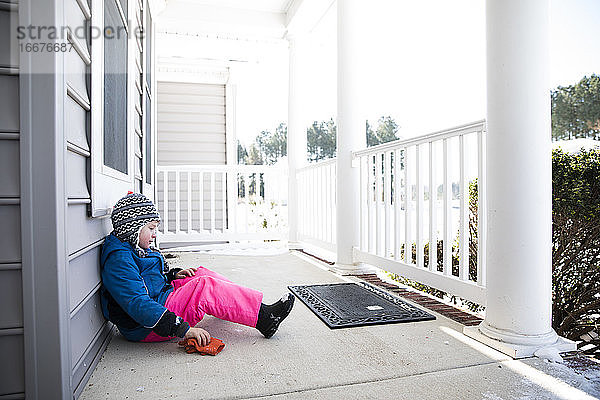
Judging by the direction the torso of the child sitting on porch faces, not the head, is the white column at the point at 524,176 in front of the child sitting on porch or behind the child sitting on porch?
in front

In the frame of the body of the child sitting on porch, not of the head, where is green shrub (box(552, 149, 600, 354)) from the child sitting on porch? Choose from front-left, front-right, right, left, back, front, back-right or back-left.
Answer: front

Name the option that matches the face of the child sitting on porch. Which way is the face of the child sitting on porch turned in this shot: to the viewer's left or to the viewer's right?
to the viewer's right

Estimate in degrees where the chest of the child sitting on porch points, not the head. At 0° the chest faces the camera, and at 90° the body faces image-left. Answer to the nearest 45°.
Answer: approximately 270°

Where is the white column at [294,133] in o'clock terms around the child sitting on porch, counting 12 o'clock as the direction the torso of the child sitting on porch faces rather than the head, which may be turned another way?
The white column is roughly at 10 o'clock from the child sitting on porch.

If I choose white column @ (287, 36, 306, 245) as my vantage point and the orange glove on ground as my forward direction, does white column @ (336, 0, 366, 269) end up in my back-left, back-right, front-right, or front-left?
front-left

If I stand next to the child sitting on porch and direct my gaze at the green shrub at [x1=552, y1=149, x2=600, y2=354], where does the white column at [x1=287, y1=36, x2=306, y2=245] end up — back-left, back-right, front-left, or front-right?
front-left

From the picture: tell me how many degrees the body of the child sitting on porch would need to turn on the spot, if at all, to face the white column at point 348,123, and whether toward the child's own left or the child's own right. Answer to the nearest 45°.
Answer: approximately 45° to the child's own left

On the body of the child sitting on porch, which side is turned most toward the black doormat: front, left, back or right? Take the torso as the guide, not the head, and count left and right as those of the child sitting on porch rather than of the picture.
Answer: front

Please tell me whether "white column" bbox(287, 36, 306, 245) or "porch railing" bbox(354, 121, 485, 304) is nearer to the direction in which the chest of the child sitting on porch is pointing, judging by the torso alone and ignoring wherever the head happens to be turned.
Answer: the porch railing
